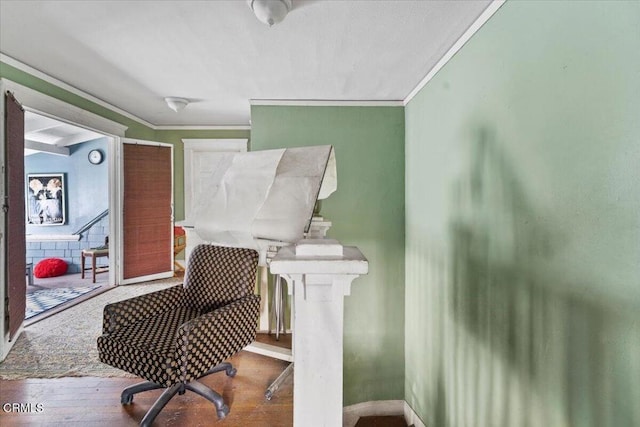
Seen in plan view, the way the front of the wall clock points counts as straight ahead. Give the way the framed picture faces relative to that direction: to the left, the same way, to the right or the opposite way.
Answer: the same way

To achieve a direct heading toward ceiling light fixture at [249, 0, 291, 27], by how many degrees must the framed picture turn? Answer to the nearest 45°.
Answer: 0° — it already faces it

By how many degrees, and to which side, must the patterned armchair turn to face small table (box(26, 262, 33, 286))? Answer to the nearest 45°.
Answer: approximately 90° to its right

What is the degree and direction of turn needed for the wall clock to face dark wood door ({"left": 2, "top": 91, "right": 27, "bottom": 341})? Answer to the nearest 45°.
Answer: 0° — it already faces it

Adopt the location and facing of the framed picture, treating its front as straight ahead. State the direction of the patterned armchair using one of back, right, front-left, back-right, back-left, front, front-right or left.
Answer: front

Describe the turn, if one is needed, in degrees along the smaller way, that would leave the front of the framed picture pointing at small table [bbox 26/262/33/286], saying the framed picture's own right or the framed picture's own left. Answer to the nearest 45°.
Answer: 0° — it already faces it

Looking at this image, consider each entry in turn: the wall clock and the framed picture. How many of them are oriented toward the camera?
2

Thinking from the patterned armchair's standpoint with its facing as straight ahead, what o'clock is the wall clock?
The wall clock is roughly at 4 o'clock from the patterned armchair.

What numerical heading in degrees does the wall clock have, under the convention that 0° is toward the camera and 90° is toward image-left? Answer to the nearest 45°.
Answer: approximately 0°

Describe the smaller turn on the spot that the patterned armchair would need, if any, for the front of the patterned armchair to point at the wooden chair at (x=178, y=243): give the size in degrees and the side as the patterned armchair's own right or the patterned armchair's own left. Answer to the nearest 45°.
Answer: approximately 135° to the patterned armchair's own right

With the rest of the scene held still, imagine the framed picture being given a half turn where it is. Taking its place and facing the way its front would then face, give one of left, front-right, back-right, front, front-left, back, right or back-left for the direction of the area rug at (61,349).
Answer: back

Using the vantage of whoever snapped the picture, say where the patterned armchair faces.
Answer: facing the viewer and to the left of the viewer

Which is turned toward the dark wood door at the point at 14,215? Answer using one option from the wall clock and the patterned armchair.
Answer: the wall clock

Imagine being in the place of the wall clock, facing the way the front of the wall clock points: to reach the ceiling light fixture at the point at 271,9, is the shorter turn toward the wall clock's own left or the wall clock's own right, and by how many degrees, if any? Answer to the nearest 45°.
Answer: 0° — it already faces it
